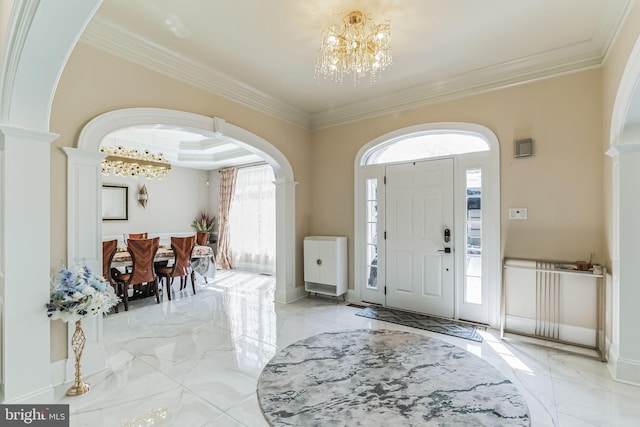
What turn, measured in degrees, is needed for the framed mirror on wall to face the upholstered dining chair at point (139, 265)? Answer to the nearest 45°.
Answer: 0° — it already faces it

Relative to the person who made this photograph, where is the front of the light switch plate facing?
facing the viewer

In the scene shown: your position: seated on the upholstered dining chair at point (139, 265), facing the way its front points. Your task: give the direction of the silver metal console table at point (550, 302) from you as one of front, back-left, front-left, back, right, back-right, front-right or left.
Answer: back

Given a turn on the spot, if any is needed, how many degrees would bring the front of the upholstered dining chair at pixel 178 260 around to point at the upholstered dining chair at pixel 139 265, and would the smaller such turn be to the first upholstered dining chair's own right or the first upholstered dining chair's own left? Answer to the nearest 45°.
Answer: approximately 90° to the first upholstered dining chair's own left

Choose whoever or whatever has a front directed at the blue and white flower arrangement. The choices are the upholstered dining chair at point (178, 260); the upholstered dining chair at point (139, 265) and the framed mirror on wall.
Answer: the framed mirror on wall

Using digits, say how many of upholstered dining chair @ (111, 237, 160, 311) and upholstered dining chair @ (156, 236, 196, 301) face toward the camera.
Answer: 0

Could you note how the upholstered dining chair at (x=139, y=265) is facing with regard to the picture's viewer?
facing away from the viewer and to the left of the viewer

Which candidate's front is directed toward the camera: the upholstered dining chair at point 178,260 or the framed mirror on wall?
the framed mirror on wall

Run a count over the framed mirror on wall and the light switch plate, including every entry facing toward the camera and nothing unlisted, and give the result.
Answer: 2

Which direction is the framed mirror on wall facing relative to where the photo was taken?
toward the camera

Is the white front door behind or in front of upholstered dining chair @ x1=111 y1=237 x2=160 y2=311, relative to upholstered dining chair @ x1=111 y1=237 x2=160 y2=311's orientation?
behind

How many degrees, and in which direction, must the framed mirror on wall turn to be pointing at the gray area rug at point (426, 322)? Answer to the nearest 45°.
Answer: approximately 45° to its left

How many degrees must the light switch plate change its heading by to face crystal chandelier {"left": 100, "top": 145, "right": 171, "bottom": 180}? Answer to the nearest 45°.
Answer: approximately 90° to its right

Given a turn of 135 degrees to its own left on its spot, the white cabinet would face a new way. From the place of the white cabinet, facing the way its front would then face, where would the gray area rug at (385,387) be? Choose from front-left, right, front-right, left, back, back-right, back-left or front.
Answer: right

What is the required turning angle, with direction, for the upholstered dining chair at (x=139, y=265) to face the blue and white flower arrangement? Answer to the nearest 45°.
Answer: approximately 135° to its left

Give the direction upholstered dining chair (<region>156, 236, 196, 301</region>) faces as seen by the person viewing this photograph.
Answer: facing away from the viewer and to the left of the viewer
